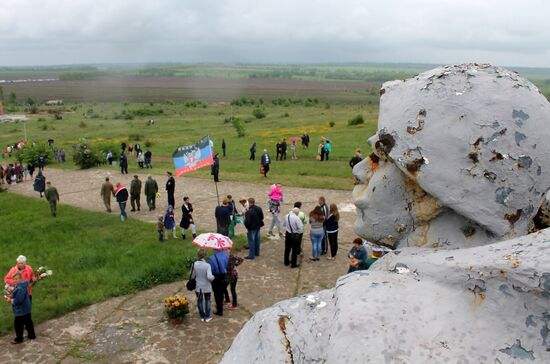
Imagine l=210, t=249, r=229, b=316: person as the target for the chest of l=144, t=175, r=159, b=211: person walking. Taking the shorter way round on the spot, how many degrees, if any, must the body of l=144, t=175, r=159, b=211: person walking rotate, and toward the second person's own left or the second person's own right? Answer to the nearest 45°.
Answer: approximately 180°

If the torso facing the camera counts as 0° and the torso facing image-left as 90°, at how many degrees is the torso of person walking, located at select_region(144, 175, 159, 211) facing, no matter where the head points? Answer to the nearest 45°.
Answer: approximately 180°

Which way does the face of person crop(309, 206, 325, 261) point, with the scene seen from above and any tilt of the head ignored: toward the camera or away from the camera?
away from the camera

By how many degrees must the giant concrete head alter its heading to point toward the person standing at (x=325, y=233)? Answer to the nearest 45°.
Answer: approximately 90° to its right

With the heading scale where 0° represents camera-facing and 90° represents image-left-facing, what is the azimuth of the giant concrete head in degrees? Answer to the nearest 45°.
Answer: approximately 90°

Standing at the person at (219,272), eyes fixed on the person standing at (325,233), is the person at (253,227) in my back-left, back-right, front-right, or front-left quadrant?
front-left
